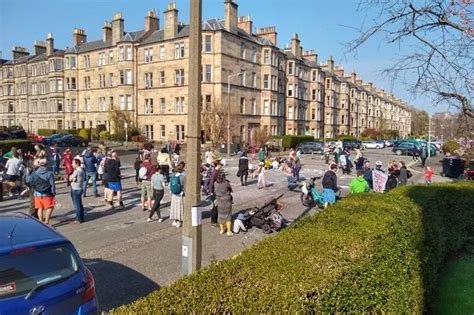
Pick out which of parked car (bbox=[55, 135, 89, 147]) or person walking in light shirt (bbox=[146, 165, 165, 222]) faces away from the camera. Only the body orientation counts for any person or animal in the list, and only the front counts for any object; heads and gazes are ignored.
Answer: the person walking in light shirt

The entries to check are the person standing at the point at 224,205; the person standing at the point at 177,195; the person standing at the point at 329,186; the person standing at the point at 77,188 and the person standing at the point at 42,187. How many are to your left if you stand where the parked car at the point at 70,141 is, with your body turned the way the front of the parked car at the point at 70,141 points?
5

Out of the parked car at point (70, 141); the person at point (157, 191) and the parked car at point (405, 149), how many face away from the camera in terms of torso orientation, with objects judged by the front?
1

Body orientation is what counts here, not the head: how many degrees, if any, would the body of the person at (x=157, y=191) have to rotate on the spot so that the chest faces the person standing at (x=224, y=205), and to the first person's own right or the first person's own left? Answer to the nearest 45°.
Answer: approximately 135° to the first person's own right

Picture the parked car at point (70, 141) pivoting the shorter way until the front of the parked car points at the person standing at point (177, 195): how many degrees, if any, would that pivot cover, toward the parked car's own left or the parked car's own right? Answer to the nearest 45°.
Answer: approximately 90° to the parked car's own left

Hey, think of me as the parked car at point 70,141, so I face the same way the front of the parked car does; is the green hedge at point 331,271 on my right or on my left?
on my left

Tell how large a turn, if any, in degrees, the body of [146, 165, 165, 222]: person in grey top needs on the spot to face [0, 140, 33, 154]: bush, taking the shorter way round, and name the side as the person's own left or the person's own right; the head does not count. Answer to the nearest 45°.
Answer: approximately 45° to the person's own left

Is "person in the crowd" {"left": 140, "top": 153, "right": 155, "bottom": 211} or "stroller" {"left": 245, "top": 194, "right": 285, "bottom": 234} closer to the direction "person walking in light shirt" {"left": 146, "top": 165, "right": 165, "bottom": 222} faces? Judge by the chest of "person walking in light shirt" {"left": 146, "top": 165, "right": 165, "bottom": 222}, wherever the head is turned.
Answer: the person in the crowd

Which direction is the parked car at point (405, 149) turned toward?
to the viewer's left

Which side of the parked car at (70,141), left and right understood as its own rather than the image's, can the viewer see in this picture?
left

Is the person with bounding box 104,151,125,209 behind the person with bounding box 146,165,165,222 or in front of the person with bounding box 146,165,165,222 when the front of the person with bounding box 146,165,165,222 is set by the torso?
in front

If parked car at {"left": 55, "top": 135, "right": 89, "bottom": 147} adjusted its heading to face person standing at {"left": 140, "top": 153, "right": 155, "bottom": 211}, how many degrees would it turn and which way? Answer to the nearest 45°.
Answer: approximately 90° to its left

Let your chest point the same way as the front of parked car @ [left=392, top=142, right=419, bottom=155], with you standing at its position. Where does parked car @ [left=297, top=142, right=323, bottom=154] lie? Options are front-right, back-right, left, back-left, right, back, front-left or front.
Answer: front-left

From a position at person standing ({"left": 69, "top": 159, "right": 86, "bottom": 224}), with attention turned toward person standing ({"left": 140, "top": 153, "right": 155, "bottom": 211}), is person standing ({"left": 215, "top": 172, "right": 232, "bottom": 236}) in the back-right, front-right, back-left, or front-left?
front-right

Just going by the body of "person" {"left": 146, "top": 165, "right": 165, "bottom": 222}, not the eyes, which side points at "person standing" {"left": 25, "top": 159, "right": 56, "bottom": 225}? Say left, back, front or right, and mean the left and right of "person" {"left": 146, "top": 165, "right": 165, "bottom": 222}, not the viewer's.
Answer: left

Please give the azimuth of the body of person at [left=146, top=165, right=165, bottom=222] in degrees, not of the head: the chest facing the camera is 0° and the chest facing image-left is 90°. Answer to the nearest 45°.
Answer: approximately 180°
